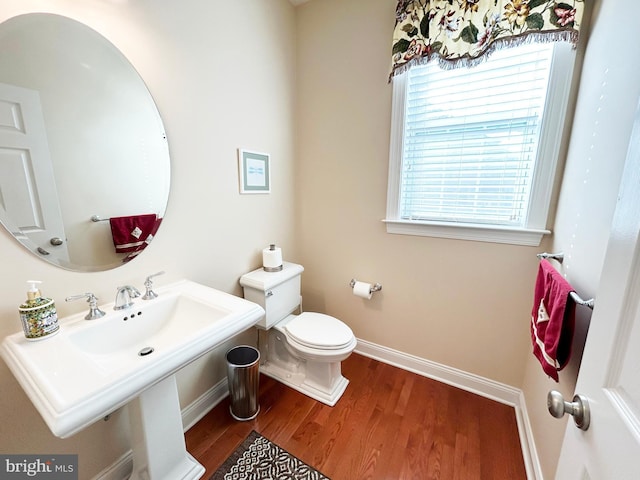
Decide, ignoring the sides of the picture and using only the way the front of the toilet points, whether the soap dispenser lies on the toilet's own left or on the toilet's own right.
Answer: on the toilet's own right

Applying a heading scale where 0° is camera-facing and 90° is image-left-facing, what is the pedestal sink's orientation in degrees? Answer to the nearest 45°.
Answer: approximately 315°

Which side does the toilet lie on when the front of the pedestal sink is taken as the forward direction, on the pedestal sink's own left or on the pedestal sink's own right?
on the pedestal sink's own left

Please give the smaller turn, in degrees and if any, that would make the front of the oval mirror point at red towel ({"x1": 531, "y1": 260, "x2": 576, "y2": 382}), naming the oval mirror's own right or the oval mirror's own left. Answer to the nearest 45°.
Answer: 0° — it already faces it

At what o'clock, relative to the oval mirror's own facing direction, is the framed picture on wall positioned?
The framed picture on wall is roughly at 10 o'clock from the oval mirror.
